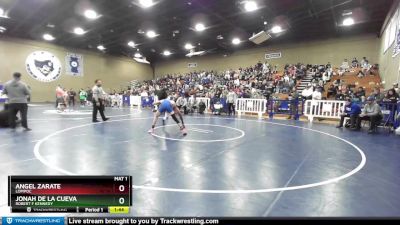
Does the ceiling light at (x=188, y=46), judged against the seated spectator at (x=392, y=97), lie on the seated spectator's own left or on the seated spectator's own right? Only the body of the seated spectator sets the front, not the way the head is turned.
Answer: on the seated spectator's own right

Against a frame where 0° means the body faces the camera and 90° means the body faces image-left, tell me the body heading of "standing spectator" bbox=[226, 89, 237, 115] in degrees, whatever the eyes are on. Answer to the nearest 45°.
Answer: approximately 0°

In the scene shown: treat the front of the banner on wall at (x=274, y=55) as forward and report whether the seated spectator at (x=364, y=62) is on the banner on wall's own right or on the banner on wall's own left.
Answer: on the banner on wall's own left

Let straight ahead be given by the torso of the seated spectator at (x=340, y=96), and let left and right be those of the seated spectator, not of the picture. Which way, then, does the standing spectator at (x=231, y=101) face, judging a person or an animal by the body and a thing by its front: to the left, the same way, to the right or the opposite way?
the same way

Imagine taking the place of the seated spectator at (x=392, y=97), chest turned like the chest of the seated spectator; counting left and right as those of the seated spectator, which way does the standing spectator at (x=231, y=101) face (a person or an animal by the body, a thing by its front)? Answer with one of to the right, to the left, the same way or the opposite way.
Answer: to the left

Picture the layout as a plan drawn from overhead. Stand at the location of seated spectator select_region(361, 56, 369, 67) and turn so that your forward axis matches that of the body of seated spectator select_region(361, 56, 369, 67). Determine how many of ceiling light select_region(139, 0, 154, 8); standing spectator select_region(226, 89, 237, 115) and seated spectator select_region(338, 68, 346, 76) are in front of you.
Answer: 3

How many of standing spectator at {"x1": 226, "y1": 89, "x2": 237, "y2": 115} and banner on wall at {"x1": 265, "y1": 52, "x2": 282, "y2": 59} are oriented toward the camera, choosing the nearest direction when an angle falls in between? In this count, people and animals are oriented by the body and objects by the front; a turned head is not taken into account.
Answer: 2

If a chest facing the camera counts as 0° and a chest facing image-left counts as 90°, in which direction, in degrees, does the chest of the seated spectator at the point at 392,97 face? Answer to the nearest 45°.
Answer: approximately 45°
